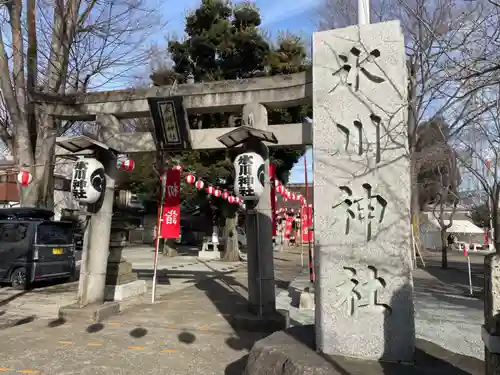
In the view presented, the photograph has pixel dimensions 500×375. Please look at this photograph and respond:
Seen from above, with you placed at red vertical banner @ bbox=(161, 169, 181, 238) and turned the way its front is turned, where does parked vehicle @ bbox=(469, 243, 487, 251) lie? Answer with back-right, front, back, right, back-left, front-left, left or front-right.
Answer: back-left

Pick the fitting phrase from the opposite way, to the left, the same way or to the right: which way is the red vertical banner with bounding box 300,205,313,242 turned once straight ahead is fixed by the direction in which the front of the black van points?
to the left

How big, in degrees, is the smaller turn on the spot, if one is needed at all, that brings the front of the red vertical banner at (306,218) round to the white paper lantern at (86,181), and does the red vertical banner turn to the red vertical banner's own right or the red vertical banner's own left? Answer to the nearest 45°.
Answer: approximately 45° to the red vertical banner's own right

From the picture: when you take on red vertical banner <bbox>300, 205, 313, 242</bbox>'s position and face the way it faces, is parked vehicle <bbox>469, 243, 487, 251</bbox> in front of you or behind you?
behind

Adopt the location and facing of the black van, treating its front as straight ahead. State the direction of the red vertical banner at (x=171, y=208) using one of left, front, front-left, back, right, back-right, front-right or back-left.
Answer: back

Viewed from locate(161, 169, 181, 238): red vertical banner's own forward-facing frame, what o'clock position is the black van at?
The black van is roughly at 4 o'clock from the red vertical banner.

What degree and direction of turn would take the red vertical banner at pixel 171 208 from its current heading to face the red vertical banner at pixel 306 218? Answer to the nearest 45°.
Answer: approximately 135° to its left

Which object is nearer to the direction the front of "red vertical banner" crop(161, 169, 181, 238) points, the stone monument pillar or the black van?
the stone monument pillar
